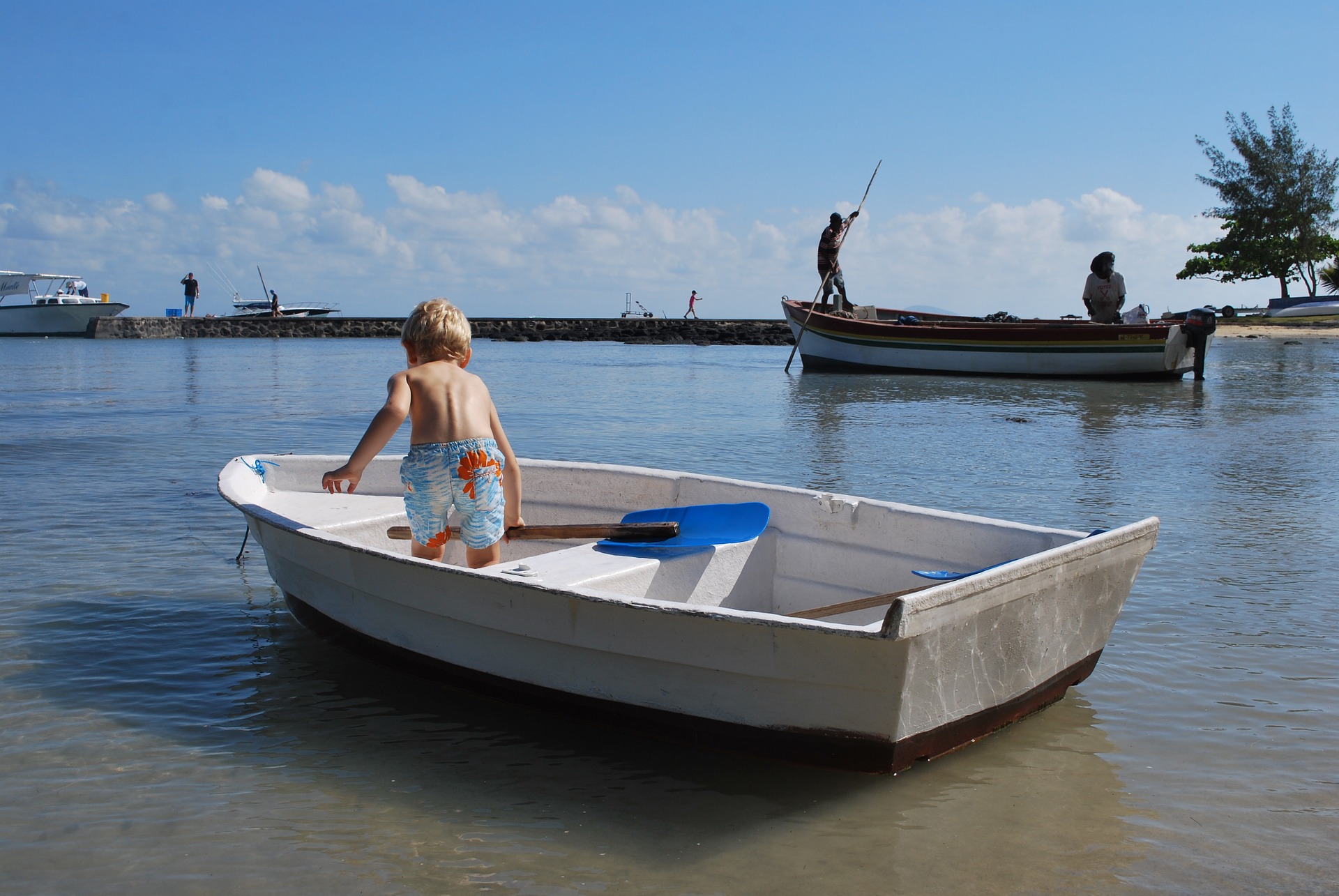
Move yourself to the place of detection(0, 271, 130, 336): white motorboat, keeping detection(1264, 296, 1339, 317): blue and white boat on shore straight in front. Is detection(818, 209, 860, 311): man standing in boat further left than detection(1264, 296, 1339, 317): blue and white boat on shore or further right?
right

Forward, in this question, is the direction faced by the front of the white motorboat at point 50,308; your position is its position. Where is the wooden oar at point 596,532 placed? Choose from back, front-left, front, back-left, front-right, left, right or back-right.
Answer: right

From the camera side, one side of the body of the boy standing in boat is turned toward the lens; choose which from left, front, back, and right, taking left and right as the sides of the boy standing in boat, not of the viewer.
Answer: back

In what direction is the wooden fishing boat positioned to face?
to the viewer's left

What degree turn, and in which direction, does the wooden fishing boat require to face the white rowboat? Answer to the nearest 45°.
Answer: approximately 90° to its left

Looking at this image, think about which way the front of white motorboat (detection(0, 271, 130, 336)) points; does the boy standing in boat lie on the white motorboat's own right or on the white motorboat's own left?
on the white motorboat's own right

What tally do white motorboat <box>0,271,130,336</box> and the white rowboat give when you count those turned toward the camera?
0

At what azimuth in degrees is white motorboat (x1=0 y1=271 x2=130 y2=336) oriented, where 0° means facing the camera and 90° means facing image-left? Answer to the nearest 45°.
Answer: approximately 270°

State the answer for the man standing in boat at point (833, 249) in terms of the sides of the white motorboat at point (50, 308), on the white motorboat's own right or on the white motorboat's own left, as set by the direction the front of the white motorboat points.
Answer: on the white motorboat's own right

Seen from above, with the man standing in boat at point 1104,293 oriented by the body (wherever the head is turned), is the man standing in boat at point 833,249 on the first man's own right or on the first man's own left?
on the first man's own right

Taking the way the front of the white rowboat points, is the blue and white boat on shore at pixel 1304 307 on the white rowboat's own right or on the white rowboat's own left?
on the white rowboat's own right

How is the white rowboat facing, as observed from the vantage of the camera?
facing away from the viewer and to the left of the viewer
